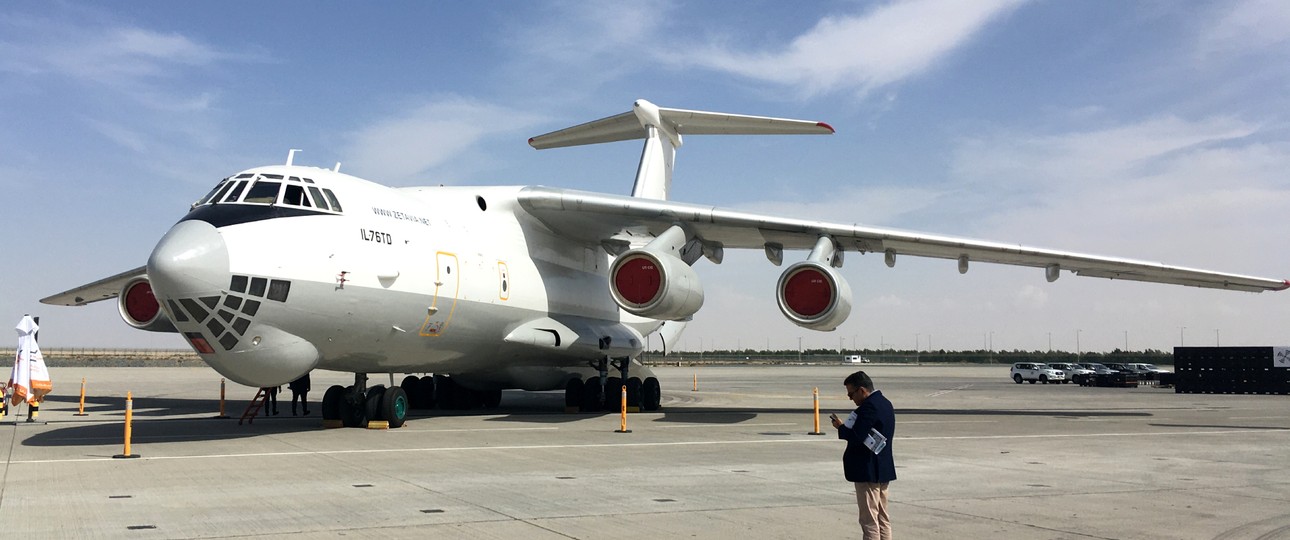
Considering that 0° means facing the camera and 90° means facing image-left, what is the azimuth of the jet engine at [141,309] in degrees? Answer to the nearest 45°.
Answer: approximately 45°

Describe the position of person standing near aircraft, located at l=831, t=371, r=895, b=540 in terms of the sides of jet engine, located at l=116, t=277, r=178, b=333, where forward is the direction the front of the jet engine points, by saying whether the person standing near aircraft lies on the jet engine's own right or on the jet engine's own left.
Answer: on the jet engine's own left

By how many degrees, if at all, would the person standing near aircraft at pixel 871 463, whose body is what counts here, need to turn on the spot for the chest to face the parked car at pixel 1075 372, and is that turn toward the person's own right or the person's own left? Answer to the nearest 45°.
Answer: approximately 90° to the person's own right

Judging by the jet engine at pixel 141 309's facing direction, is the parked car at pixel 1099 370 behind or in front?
behind

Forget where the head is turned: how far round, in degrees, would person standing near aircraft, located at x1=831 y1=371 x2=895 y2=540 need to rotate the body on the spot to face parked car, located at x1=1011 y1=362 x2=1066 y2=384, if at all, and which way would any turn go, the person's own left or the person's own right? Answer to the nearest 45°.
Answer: approximately 90° to the person's own right

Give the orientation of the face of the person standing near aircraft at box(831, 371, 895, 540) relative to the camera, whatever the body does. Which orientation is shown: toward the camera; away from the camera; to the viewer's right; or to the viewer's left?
to the viewer's left

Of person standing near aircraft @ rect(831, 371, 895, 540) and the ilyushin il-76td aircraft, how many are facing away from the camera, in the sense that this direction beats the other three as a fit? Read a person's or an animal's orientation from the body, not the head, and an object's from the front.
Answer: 0

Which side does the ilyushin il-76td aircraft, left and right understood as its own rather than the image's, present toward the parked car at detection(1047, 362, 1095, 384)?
back

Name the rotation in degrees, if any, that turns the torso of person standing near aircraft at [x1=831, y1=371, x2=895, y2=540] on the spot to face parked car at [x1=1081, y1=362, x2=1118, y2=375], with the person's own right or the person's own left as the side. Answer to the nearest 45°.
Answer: approximately 90° to the person's own right

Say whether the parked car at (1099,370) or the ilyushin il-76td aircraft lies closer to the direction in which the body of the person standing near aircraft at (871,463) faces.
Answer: the ilyushin il-76td aircraft

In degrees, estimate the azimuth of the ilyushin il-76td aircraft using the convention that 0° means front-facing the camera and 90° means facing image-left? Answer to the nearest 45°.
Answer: approximately 45°

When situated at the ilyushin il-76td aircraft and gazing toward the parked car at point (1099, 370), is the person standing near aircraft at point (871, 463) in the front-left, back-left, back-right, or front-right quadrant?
back-right

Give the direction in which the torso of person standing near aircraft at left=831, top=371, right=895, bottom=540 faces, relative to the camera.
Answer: to the viewer's left
